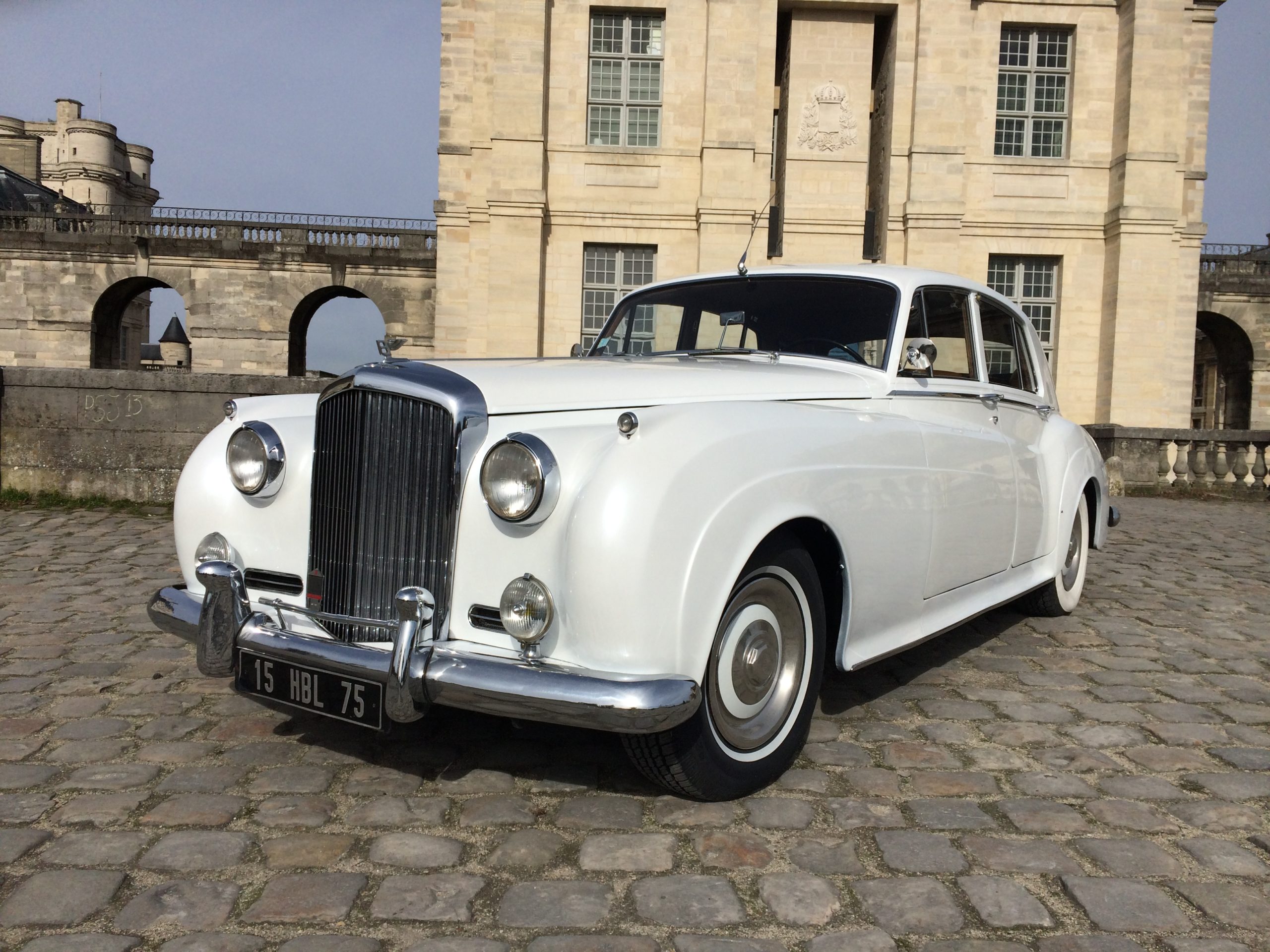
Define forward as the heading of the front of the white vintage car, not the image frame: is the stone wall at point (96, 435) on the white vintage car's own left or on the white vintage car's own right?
on the white vintage car's own right

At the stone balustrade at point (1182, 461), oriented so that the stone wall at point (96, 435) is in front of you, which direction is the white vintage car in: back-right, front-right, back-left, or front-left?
front-left

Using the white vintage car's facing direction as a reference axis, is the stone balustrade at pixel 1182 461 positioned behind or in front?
behind

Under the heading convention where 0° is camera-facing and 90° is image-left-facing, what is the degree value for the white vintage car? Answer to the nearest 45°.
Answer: approximately 45°
